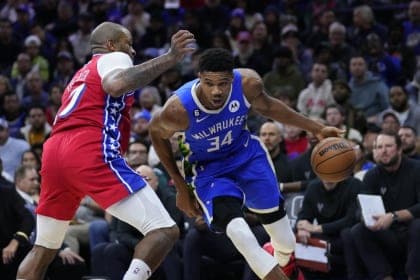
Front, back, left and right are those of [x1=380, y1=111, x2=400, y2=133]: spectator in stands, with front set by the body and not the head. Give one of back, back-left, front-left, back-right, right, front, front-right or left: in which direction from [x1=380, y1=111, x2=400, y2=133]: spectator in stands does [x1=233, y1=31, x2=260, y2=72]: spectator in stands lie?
back-right

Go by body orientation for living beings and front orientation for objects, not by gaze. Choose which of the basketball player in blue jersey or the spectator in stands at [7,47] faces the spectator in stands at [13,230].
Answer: the spectator in stands at [7,47]

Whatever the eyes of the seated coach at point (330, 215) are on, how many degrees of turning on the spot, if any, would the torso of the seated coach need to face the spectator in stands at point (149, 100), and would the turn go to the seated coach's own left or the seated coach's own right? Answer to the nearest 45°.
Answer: approximately 90° to the seated coach's own right

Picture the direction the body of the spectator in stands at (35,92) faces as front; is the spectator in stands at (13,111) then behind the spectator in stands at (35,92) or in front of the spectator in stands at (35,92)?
in front

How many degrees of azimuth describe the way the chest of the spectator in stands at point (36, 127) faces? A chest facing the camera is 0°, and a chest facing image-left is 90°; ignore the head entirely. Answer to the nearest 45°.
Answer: approximately 0°

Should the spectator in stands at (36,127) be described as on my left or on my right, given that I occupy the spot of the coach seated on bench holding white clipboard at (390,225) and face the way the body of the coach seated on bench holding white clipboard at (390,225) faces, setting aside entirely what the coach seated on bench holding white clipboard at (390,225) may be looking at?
on my right

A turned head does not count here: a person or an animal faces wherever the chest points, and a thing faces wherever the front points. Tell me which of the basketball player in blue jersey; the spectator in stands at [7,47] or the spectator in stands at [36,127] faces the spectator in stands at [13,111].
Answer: the spectator in stands at [7,47]

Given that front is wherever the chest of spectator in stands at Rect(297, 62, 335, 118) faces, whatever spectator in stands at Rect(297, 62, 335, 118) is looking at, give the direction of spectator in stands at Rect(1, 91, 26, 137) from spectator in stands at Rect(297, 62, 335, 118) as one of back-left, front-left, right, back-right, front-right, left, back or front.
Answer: right

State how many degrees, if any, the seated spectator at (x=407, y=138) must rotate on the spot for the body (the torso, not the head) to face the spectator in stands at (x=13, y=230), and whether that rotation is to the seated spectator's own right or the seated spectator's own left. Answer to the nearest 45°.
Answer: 0° — they already face them

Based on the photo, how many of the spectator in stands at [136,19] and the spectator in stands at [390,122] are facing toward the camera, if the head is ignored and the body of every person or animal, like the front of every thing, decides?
2

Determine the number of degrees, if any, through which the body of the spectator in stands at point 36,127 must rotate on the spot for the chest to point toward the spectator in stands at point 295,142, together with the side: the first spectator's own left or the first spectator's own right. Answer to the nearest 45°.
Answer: approximately 45° to the first spectator's own left

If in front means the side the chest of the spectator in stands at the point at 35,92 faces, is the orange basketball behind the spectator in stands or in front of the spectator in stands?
in front
